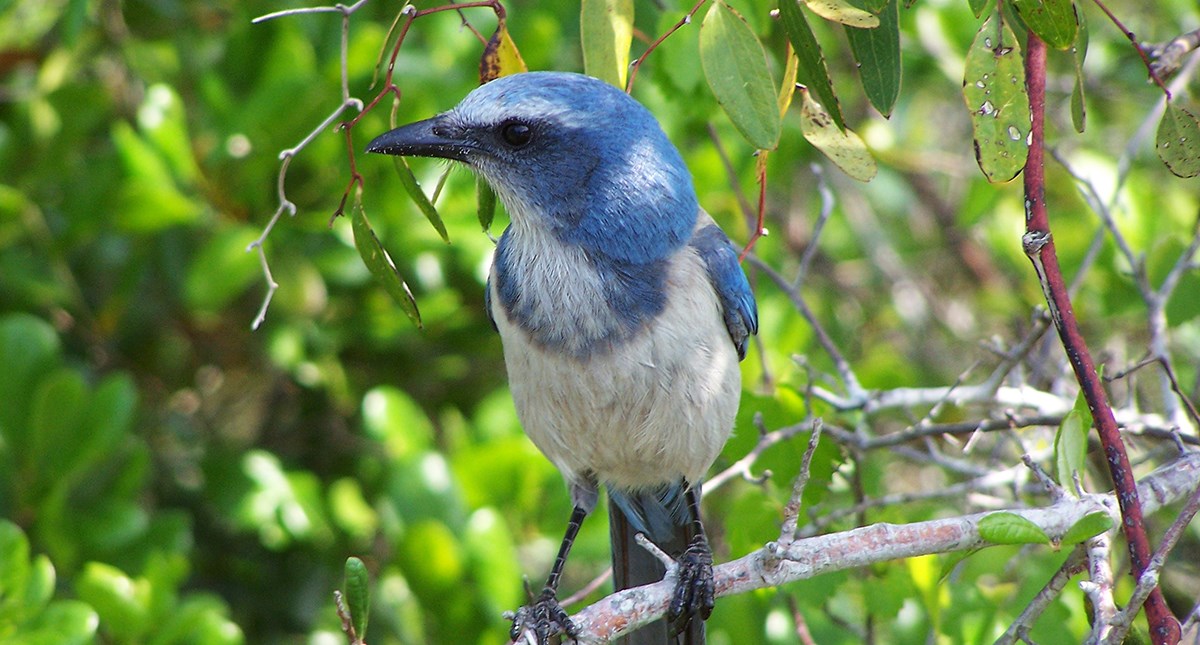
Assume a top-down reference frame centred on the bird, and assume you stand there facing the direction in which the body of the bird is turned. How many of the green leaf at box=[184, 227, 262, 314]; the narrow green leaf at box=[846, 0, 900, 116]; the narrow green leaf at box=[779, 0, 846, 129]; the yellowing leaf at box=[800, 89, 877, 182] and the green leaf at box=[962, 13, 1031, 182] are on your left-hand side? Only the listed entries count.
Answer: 4

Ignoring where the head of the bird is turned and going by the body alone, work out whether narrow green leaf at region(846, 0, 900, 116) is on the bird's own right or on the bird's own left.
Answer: on the bird's own left

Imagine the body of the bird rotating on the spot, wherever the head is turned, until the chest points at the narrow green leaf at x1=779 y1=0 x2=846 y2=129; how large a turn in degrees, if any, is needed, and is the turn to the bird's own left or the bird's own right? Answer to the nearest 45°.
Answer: approximately 90° to the bird's own left

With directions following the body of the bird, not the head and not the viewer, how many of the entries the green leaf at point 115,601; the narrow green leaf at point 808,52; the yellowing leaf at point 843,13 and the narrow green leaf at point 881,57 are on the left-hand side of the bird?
3

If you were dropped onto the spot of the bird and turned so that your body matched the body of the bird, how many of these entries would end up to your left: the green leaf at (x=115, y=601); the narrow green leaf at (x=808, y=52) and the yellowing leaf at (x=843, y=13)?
2

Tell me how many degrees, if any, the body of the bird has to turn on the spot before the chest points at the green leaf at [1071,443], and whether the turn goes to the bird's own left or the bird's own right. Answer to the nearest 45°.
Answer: approximately 135° to the bird's own left

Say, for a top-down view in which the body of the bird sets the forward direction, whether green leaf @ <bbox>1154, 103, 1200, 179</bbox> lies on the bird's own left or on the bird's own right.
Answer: on the bird's own left

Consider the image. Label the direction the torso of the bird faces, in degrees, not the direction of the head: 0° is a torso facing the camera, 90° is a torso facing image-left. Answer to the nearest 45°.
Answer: approximately 45°

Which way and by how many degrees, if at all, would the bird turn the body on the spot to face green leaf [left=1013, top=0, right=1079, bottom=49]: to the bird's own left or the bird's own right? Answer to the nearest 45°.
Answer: approximately 90° to the bird's own left

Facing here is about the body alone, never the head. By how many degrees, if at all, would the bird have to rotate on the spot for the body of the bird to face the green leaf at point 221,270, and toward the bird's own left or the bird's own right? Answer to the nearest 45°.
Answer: approximately 90° to the bird's own right

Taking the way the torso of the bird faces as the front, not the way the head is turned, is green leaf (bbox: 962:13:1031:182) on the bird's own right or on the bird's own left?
on the bird's own left

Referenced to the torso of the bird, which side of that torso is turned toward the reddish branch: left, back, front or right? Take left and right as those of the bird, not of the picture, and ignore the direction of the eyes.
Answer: left

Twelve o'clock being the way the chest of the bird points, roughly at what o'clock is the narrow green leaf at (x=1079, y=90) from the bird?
The narrow green leaf is roughly at 8 o'clock from the bird.
